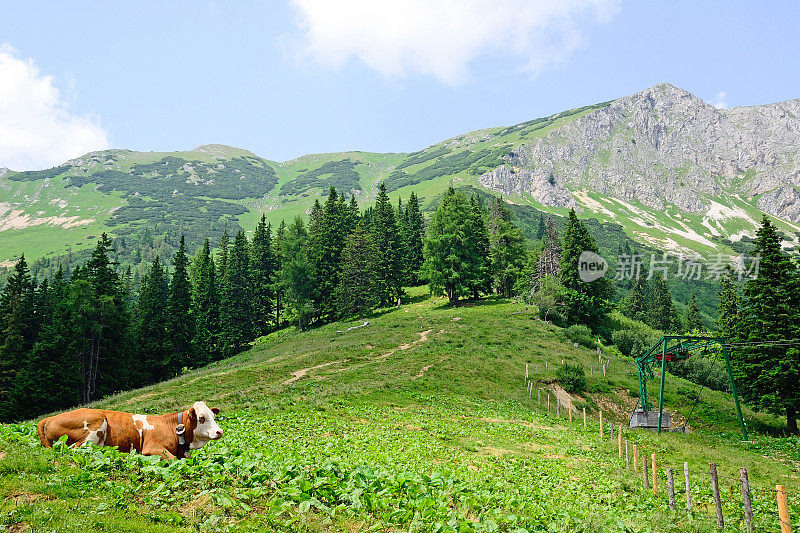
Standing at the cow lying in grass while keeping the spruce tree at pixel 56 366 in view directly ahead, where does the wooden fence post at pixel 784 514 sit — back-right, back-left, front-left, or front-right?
back-right

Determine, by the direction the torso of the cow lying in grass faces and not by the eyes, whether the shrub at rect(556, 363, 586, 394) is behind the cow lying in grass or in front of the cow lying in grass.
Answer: in front

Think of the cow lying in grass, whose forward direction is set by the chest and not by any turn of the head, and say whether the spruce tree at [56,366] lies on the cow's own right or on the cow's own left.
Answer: on the cow's own left

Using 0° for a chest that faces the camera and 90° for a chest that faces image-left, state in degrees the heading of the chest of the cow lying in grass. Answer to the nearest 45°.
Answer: approximately 270°

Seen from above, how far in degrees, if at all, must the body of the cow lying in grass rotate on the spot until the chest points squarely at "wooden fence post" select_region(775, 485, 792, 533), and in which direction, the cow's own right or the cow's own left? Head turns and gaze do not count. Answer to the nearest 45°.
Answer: approximately 45° to the cow's own right

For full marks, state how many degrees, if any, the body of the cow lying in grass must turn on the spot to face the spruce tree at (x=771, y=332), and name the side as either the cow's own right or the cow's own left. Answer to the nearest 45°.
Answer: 0° — it already faces it

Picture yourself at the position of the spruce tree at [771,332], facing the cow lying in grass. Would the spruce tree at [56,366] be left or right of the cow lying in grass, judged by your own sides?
right

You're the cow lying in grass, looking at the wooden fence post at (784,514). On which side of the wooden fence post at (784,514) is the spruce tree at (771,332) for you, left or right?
left
